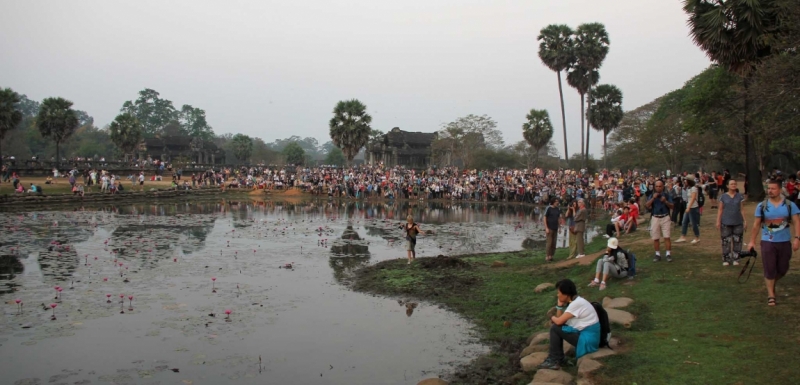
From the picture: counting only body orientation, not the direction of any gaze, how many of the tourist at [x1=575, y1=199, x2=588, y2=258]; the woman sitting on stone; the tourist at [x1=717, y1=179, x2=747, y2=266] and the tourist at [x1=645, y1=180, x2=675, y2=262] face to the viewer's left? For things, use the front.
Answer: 2

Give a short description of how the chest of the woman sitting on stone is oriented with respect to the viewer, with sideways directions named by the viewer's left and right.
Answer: facing to the left of the viewer

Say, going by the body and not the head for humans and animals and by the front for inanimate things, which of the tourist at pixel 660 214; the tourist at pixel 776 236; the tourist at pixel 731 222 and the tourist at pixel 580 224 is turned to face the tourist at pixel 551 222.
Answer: the tourist at pixel 580 224

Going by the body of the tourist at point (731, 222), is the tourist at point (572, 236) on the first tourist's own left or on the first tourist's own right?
on the first tourist's own right

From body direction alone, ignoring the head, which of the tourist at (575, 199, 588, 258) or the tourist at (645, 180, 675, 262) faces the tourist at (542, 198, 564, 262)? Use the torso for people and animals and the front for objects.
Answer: the tourist at (575, 199, 588, 258)

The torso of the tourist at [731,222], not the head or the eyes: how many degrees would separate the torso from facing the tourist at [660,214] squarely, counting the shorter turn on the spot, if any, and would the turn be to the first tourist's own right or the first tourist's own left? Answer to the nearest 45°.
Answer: approximately 135° to the first tourist's own right

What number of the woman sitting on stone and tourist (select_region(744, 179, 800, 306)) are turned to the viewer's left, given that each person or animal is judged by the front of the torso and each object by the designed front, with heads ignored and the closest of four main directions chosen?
1

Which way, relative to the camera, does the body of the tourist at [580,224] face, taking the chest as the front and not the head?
to the viewer's left

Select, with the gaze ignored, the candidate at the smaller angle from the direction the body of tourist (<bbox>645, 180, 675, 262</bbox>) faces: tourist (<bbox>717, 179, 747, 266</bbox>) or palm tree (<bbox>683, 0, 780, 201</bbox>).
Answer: the tourist

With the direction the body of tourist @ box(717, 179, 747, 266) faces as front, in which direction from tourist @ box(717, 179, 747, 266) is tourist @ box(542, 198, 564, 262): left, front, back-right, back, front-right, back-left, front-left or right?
back-right

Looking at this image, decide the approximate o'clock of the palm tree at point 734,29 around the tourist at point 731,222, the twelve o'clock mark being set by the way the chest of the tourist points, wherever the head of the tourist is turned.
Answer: The palm tree is roughly at 6 o'clock from the tourist.

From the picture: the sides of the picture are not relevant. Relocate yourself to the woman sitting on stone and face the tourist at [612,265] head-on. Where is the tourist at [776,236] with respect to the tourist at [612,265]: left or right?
right

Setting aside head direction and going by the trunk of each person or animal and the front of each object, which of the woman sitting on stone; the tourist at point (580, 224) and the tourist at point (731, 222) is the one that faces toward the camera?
the tourist at point (731, 222)

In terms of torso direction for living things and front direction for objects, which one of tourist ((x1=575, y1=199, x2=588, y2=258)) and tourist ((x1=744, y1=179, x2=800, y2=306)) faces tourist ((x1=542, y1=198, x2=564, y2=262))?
tourist ((x1=575, y1=199, x2=588, y2=258))
